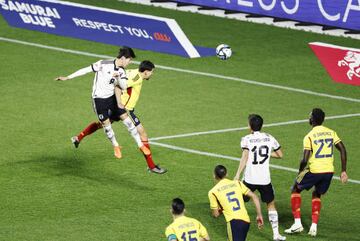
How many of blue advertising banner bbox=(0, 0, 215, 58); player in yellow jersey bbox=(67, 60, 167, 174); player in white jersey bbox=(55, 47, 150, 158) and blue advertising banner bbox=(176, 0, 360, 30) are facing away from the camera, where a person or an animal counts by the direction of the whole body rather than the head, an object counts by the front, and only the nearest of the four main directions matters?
0

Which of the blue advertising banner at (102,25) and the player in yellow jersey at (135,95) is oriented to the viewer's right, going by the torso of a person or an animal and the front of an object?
the player in yellow jersey

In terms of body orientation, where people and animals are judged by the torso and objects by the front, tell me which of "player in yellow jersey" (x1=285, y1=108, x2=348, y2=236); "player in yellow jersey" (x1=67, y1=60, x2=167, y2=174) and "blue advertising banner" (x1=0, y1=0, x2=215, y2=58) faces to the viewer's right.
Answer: "player in yellow jersey" (x1=67, y1=60, x2=167, y2=174)

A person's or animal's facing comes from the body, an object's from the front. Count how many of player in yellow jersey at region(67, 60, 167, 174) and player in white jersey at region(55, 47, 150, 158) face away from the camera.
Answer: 0

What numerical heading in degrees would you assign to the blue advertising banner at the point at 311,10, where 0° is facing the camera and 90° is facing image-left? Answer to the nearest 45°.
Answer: approximately 45°

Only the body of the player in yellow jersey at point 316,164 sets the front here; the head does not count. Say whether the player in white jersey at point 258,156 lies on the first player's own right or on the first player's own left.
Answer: on the first player's own left

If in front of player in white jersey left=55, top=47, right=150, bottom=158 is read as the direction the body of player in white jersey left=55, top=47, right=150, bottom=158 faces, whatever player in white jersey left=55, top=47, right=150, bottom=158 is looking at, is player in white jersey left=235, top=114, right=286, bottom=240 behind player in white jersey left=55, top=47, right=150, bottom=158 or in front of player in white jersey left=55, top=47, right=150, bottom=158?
in front

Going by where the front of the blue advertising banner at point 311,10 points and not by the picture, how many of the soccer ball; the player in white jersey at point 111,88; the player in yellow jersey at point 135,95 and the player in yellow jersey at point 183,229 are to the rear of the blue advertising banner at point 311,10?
0

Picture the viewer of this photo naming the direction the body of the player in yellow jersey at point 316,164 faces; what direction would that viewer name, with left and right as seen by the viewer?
facing away from the viewer and to the left of the viewer

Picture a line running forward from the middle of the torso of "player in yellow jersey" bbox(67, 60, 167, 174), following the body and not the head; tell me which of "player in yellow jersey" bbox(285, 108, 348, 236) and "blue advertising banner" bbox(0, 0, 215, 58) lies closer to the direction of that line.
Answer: the player in yellow jersey

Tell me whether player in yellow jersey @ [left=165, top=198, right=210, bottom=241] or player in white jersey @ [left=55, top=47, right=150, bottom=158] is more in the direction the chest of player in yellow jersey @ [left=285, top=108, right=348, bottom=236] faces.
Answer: the player in white jersey

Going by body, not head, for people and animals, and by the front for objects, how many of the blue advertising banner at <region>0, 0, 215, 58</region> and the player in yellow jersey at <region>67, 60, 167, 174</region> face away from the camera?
0

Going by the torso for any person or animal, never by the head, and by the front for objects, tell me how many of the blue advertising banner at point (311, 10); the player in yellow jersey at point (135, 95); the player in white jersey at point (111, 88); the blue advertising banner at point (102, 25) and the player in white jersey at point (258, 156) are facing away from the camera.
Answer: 1

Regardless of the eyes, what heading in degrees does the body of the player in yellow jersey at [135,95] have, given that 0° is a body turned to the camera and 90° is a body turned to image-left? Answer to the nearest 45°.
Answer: approximately 270°

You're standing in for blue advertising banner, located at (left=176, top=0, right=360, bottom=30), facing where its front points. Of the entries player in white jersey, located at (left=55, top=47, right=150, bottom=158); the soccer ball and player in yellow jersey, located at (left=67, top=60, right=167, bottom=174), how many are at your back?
0

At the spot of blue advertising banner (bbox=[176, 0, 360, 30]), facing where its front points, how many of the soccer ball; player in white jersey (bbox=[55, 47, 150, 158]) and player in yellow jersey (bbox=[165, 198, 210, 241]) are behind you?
0

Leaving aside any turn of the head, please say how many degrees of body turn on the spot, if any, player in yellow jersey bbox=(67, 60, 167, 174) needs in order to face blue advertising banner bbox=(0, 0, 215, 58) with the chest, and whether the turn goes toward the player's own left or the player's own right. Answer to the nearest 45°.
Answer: approximately 90° to the player's own left
